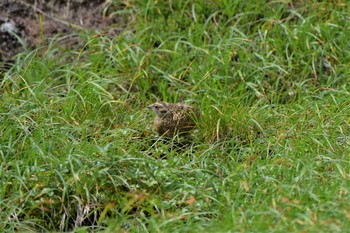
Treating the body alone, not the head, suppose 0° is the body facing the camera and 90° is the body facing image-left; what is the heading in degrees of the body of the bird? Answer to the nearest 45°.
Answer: approximately 90°
